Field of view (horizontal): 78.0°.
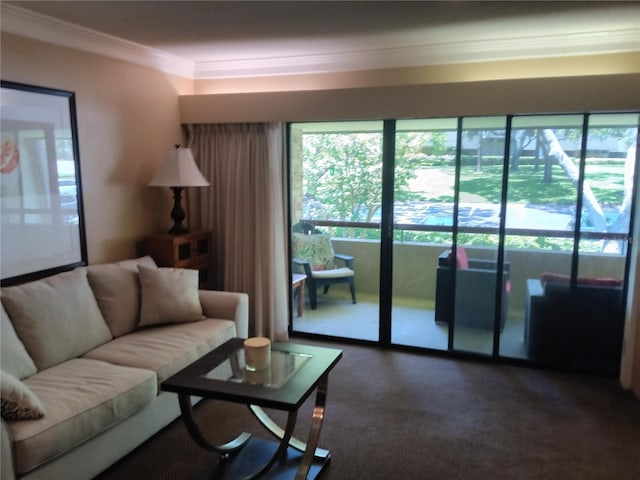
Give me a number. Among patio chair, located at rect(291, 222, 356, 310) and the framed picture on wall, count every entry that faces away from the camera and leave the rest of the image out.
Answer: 0

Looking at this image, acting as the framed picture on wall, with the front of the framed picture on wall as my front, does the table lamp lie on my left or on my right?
on my left

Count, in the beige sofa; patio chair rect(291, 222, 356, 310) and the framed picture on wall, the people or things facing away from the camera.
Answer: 0

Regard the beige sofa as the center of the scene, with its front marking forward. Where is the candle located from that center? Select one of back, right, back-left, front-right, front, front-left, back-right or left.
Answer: front

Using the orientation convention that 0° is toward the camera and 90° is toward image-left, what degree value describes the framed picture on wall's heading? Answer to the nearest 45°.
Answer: approximately 315°

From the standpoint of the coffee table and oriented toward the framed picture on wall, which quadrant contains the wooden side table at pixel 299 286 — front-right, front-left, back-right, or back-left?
front-right

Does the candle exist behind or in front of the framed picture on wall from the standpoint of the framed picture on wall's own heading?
in front

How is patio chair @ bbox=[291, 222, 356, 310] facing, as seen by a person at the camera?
facing the viewer and to the right of the viewer

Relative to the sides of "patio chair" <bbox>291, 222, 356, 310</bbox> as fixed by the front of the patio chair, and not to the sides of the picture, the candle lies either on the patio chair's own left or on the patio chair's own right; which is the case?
on the patio chair's own right

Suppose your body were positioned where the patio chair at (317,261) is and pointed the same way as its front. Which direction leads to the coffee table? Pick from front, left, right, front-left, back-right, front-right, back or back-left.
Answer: front-right
